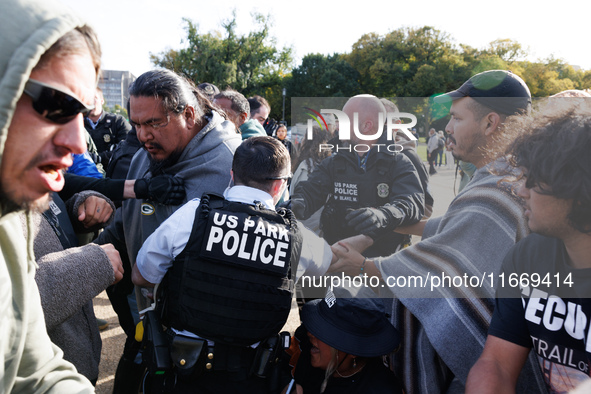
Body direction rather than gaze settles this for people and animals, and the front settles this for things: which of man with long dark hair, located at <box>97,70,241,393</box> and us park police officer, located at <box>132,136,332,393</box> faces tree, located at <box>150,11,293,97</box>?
the us park police officer

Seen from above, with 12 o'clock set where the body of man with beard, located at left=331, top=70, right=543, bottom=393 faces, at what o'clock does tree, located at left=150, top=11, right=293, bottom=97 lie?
The tree is roughly at 2 o'clock from the man with beard.

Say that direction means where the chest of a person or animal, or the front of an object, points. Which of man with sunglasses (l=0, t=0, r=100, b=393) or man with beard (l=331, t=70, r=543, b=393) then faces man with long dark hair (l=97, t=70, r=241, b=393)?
the man with beard

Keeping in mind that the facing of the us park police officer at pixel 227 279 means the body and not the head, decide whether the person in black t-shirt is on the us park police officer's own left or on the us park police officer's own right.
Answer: on the us park police officer's own right

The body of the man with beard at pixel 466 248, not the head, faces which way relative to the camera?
to the viewer's left

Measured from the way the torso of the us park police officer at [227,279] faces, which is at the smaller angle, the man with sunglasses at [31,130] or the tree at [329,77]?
the tree

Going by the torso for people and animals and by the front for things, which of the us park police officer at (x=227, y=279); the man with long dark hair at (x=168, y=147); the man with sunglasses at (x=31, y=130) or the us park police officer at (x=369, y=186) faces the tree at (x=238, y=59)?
the us park police officer at (x=227, y=279)

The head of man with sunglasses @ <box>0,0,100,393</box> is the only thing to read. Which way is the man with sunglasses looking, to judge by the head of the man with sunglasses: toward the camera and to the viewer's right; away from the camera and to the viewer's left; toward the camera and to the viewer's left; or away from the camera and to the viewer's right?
toward the camera and to the viewer's right

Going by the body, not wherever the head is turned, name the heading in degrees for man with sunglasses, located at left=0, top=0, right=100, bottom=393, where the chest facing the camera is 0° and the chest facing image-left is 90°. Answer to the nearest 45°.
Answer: approximately 315°

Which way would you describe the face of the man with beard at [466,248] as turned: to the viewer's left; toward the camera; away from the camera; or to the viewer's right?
to the viewer's left

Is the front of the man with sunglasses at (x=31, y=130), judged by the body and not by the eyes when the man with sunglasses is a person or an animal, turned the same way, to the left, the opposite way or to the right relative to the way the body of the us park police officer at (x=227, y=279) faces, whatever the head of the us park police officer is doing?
to the right

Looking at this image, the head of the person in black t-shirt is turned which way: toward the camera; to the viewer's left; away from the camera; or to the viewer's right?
to the viewer's left

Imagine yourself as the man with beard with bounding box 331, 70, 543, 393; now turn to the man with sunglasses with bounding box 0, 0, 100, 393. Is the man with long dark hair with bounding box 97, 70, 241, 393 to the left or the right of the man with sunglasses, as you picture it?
right

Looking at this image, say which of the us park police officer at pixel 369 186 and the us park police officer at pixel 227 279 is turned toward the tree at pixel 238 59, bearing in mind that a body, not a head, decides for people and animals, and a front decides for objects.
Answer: the us park police officer at pixel 227 279
